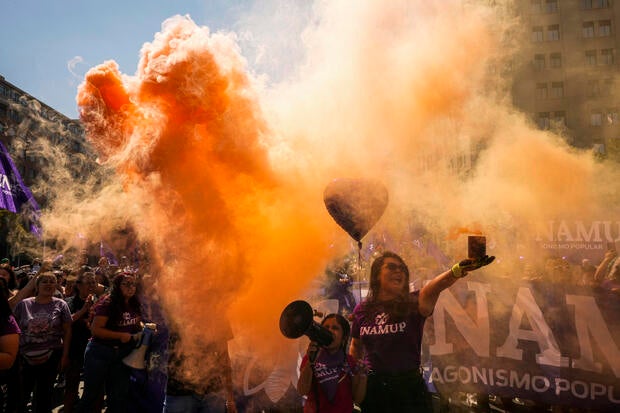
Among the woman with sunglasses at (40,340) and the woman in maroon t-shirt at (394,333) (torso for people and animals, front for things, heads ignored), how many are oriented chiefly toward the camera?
2

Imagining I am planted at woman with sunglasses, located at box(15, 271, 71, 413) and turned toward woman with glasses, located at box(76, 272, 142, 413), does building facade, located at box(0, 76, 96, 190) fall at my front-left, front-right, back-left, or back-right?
back-left

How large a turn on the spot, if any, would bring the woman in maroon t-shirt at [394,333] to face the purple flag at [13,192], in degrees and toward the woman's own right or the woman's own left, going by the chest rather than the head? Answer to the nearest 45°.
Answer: approximately 90° to the woman's own right

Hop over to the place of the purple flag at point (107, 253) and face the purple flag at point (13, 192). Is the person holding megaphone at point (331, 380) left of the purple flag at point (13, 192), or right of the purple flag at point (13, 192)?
left

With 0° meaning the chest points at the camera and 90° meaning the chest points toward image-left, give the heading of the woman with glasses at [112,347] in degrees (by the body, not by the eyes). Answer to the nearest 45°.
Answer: approximately 315°

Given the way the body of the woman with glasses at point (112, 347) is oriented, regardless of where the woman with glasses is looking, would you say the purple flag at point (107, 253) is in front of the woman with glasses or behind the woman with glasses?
behind

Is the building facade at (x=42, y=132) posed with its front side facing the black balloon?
yes

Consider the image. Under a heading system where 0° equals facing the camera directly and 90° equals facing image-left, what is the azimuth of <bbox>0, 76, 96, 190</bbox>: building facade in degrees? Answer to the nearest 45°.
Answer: approximately 315°

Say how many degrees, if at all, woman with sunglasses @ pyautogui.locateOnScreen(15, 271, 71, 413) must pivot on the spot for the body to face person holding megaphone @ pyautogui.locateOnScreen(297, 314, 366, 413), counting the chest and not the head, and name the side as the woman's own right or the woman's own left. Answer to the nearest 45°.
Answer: approximately 45° to the woman's own left
